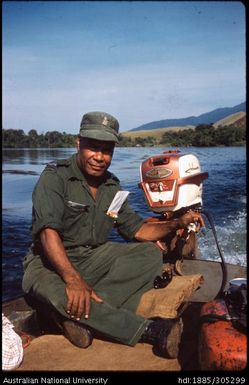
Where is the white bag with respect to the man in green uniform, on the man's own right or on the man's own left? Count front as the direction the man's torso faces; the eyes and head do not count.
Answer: on the man's own right

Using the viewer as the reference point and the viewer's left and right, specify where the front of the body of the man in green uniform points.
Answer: facing the viewer and to the right of the viewer

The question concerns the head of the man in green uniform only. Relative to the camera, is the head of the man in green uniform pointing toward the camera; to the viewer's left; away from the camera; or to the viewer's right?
toward the camera
